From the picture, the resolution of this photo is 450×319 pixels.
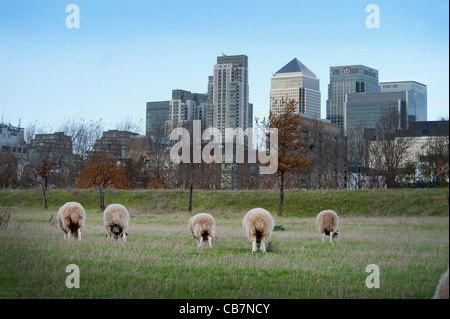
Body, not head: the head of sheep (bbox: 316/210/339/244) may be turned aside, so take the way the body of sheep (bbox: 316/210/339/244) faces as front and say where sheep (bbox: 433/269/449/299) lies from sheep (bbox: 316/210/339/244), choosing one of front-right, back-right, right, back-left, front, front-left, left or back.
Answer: back

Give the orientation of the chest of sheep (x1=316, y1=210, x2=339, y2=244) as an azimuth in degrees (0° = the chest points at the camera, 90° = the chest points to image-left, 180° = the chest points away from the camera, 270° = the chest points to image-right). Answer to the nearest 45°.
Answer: approximately 180°

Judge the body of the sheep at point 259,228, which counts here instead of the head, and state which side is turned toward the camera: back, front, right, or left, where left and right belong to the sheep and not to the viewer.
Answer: back

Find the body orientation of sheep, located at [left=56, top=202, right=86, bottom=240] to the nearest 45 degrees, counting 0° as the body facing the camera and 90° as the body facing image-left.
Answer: approximately 180°

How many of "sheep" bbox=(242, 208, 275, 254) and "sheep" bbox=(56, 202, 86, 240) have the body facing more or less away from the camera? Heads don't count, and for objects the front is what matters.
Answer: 2

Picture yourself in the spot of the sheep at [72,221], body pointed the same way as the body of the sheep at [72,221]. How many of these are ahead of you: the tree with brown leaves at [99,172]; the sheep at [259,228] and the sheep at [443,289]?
1
